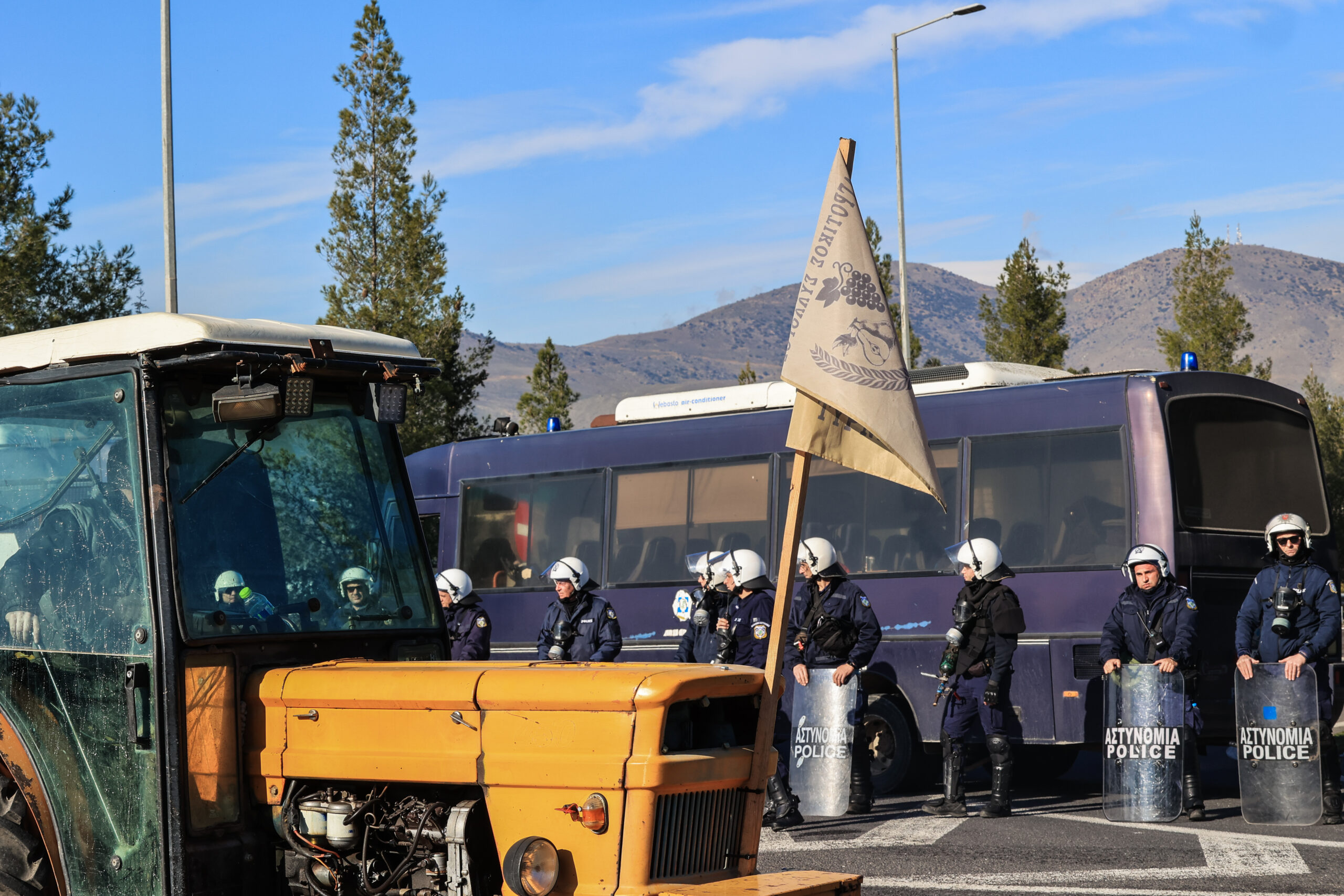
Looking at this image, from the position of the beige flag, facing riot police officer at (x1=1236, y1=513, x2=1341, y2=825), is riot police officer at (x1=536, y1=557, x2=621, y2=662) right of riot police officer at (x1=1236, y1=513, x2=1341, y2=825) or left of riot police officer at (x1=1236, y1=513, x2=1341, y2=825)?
left

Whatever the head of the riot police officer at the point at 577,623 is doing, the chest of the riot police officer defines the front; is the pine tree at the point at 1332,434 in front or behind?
behind

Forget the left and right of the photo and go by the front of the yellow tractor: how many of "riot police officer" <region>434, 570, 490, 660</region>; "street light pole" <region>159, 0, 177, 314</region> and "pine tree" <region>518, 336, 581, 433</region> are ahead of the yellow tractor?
0

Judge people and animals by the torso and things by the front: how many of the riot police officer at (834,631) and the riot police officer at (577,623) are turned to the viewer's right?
0

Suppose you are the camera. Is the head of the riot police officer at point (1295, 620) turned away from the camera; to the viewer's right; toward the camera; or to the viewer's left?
toward the camera

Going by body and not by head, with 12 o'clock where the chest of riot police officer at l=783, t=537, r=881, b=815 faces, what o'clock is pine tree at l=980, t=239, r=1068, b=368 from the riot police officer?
The pine tree is roughly at 5 o'clock from the riot police officer.

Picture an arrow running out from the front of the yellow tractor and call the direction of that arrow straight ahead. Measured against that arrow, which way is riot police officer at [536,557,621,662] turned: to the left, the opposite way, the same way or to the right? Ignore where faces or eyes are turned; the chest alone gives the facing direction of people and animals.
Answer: to the right

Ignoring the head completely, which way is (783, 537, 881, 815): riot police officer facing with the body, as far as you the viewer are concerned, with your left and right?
facing the viewer and to the left of the viewer

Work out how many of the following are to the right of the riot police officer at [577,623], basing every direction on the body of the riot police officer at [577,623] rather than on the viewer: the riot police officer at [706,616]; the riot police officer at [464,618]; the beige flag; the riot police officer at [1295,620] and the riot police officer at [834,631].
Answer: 1

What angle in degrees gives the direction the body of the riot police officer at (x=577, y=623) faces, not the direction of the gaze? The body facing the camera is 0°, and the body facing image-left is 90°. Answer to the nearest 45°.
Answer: approximately 45°

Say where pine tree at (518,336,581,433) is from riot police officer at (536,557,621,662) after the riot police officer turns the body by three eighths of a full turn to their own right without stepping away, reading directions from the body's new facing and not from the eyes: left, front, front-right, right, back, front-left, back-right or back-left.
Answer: front

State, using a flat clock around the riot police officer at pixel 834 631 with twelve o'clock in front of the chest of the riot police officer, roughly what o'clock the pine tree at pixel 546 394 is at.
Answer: The pine tree is roughly at 4 o'clock from the riot police officer.
